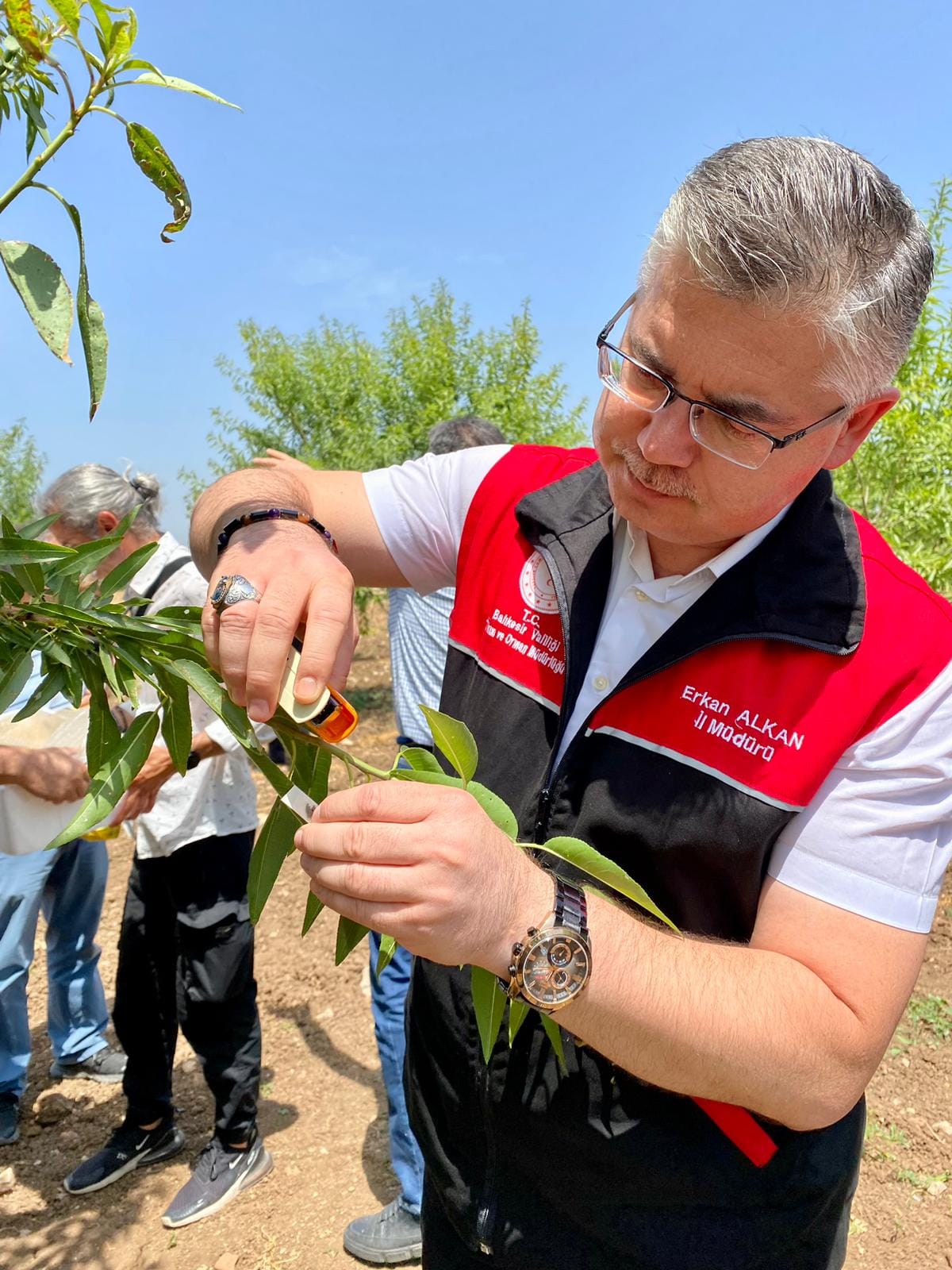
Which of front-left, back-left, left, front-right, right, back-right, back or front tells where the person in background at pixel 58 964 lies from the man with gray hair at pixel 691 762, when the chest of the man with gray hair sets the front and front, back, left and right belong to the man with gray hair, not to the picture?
right

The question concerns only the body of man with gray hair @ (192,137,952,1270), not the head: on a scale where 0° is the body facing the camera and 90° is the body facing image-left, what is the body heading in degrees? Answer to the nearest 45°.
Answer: approximately 45°

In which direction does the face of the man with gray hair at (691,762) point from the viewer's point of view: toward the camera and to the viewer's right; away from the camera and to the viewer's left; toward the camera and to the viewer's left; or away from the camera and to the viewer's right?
toward the camera and to the viewer's left

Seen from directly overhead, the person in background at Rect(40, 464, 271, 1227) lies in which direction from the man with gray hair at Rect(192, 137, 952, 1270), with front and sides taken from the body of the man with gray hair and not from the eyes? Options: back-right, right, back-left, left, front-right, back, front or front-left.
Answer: right

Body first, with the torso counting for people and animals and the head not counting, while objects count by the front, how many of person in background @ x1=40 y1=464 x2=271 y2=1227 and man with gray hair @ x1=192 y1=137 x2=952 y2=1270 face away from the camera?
0

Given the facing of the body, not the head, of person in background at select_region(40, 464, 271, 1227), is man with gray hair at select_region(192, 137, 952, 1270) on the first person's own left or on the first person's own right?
on the first person's own left
